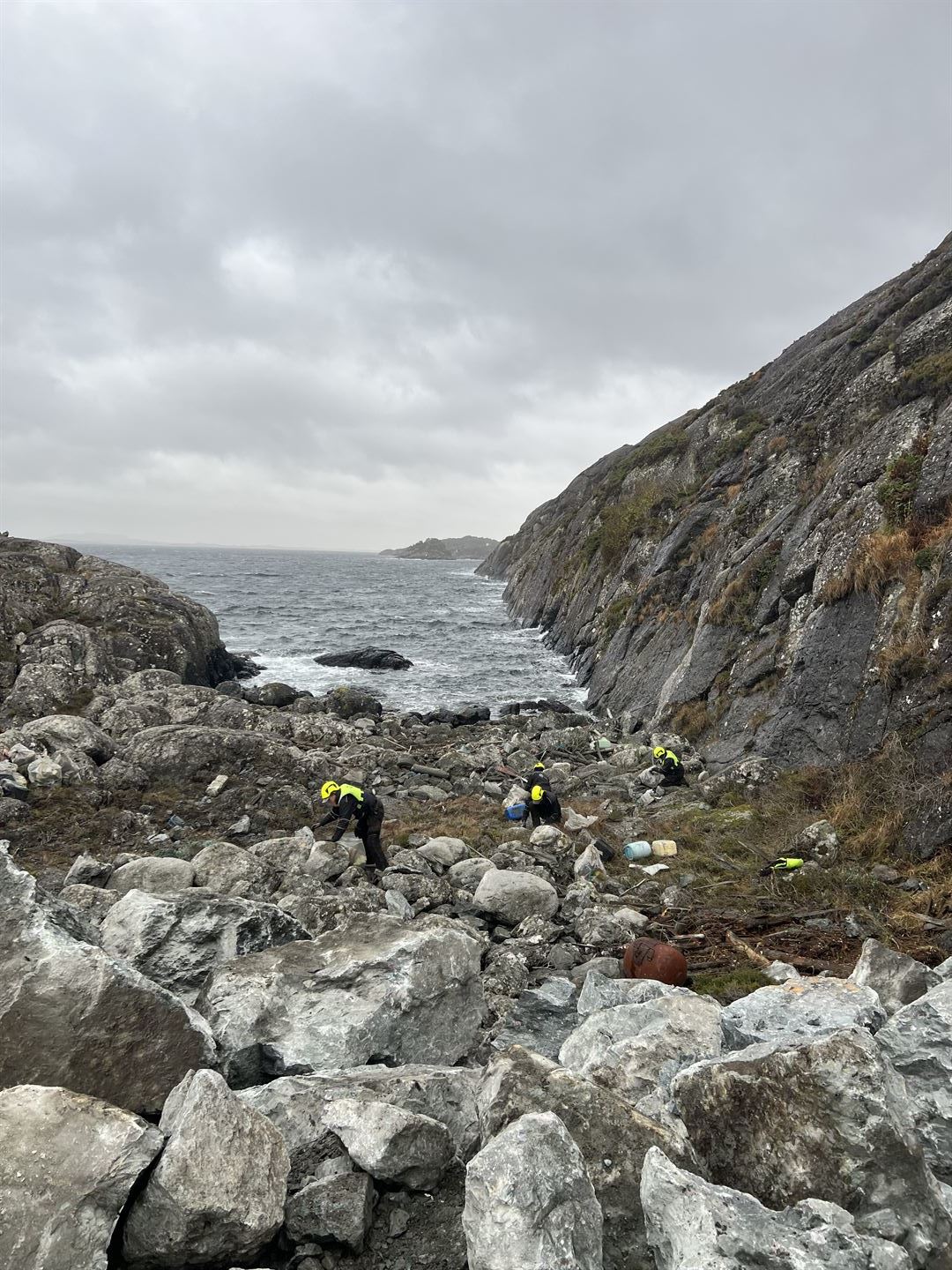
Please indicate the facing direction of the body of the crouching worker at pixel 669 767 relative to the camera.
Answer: to the viewer's left

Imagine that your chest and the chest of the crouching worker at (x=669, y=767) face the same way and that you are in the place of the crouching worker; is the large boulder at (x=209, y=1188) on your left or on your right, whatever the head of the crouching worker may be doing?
on your left

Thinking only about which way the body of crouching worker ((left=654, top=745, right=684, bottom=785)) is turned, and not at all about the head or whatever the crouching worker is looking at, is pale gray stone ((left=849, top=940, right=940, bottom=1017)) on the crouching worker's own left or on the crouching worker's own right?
on the crouching worker's own left

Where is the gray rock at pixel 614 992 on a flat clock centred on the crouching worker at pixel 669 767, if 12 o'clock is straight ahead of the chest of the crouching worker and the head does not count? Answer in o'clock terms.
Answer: The gray rock is roughly at 9 o'clock from the crouching worker.

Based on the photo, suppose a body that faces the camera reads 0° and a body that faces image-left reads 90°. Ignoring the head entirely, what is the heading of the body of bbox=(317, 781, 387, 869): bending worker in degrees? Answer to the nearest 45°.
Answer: approximately 90°

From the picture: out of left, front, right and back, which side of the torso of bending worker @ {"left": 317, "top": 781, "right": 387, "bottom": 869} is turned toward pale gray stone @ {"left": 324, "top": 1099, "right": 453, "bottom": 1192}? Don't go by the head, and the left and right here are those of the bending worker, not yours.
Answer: left

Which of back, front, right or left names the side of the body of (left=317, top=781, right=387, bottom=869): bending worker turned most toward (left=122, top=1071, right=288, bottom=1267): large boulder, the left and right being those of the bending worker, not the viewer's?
left

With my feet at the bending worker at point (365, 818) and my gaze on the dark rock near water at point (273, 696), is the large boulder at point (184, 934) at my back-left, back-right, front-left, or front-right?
back-left

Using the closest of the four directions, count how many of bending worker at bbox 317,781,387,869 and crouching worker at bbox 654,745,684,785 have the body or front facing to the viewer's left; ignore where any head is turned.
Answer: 2

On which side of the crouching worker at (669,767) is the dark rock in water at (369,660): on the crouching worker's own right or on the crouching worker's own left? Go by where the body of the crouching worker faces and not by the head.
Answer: on the crouching worker's own right

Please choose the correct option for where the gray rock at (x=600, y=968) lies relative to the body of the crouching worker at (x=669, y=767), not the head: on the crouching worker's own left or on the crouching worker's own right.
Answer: on the crouching worker's own left

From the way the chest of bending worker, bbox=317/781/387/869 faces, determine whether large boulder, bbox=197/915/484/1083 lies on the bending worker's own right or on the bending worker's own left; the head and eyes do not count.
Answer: on the bending worker's own left

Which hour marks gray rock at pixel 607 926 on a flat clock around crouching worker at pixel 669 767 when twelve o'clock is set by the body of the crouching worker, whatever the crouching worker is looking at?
The gray rock is roughly at 9 o'clock from the crouching worker.
